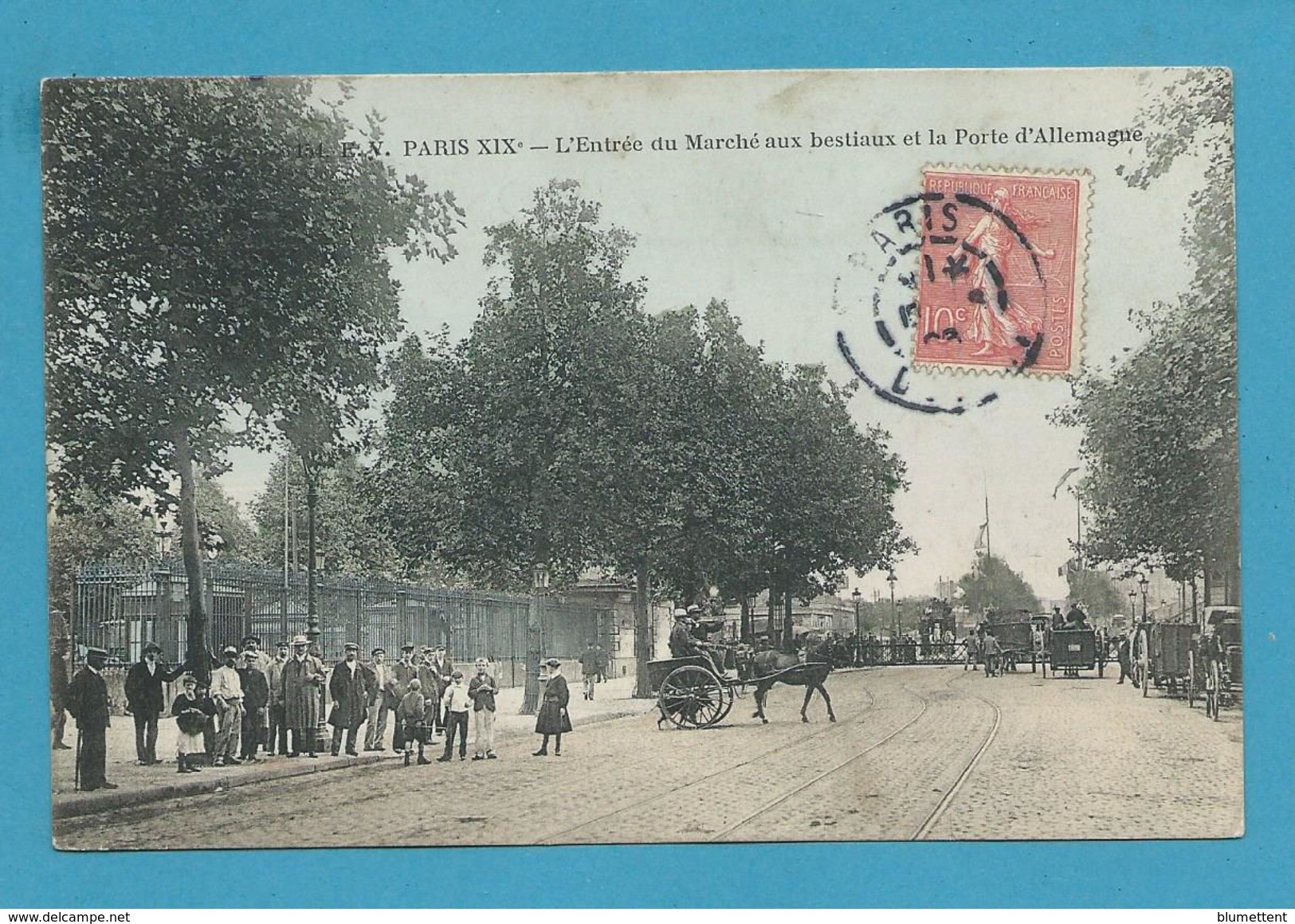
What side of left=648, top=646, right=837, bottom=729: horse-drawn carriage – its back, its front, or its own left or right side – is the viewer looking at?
right

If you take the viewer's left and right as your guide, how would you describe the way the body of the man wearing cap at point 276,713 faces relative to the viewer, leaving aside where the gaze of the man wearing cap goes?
facing the viewer and to the right of the viewer

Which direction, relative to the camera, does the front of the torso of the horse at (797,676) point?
to the viewer's right

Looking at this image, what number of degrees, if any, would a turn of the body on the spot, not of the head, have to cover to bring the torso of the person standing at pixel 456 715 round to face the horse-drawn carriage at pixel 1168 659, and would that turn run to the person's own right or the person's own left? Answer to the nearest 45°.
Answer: approximately 90° to the person's own left

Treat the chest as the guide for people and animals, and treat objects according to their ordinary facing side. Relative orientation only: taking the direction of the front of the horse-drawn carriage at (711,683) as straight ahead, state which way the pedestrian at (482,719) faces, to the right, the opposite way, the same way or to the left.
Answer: to the right

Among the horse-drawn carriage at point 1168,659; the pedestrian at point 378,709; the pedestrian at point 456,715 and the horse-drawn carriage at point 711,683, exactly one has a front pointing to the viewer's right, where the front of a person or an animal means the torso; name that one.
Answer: the horse-drawn carriage at point 711,683
